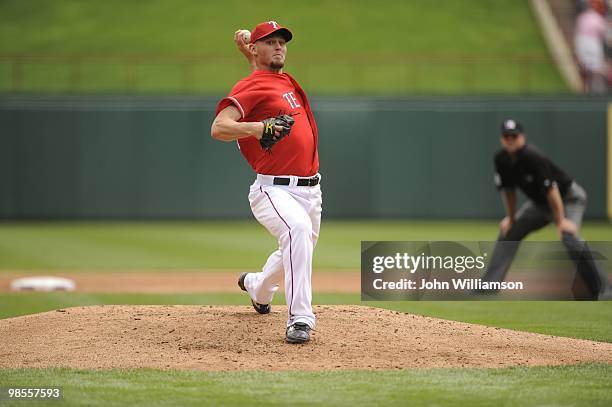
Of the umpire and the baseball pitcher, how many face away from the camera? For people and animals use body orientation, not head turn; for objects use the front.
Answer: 0

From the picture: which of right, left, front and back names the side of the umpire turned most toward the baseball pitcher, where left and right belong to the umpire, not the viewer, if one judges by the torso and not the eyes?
front

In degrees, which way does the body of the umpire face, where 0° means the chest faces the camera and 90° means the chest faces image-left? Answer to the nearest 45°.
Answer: approximately 45°

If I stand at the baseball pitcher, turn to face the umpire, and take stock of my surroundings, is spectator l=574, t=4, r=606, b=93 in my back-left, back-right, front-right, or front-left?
front-left

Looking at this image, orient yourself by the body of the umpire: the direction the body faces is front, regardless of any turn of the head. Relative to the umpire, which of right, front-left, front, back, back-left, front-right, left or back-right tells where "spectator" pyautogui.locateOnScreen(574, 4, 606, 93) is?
back-right

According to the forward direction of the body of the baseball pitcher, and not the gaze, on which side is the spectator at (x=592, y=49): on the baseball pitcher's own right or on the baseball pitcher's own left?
on the baseball pitcher's own left

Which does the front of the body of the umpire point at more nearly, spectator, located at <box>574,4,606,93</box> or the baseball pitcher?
the baseball pitcher
